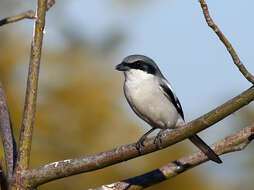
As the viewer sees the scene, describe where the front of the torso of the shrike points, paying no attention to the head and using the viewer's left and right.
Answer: facing the viewer and to the left of the viewer

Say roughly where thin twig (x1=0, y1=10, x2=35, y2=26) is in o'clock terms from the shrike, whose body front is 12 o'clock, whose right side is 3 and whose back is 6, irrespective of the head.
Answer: The thin twig is roughly at 2 o'clock from the shrike.
